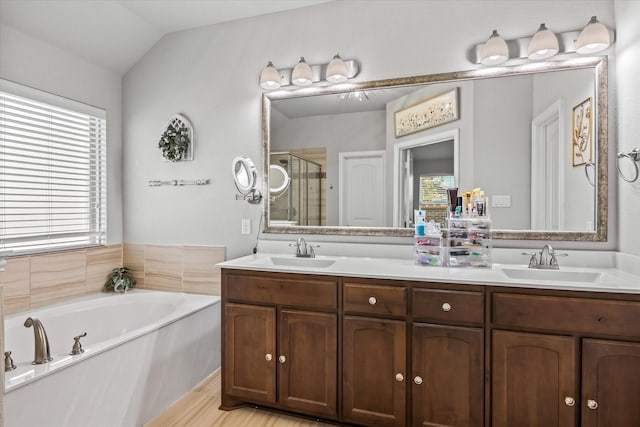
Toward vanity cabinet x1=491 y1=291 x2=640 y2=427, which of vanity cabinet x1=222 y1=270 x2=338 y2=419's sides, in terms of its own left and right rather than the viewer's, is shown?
left

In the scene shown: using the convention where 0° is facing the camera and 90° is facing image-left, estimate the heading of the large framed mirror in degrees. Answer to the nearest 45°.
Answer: approximately 0°

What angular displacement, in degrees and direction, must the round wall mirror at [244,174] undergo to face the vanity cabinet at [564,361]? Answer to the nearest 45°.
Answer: approximately 90° to its left

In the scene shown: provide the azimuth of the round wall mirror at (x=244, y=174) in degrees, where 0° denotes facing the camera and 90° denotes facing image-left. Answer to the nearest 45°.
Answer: approximately 45°

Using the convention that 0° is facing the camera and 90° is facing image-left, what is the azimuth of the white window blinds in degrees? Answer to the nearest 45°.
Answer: approximately 315°
